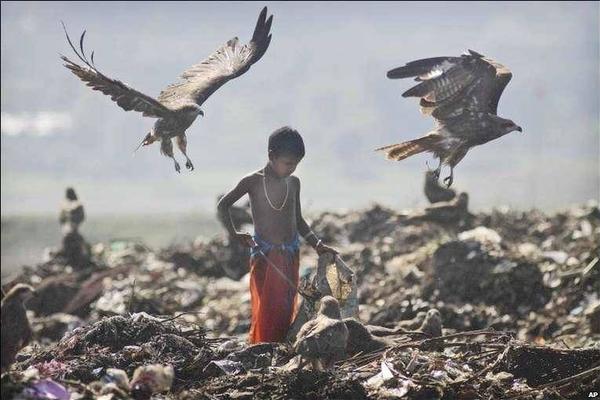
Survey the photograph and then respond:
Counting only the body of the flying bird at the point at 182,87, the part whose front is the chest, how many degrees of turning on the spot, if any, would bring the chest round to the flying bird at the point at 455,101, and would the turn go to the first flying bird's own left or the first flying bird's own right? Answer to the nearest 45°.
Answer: approximately 45° to the first flying bird's own left

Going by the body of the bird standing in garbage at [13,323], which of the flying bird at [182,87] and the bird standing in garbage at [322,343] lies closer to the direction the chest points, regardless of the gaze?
the bird standing in garbage

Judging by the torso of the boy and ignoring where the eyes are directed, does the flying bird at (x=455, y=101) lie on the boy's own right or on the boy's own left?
on the boy's own left

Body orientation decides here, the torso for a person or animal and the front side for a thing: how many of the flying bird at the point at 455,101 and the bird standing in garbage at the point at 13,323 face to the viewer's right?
2

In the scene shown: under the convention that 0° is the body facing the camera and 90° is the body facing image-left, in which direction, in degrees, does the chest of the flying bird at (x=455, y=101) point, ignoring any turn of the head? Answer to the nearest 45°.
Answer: approximately 270°

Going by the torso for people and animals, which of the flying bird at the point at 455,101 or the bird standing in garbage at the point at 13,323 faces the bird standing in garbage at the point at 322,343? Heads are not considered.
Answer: the bird standing in garbage at the point at 13,323

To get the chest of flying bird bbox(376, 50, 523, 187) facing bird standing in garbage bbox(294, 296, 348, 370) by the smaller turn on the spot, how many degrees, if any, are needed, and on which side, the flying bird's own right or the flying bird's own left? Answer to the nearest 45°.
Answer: approximately 135° to the flying bird's own right

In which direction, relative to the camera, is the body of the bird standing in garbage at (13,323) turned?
to the viewer's right

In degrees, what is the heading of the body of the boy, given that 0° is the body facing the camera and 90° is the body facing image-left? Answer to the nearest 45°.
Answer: approximately 315°

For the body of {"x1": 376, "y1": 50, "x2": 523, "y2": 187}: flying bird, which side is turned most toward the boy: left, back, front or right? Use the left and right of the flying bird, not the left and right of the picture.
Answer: back
